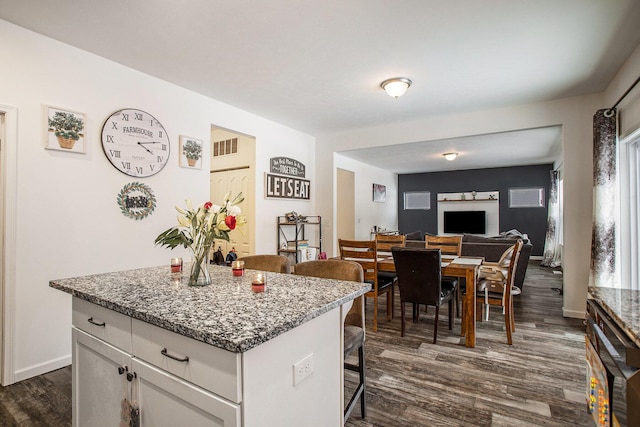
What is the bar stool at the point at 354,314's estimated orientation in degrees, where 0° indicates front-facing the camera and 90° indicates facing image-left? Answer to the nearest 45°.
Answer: approximately 45°

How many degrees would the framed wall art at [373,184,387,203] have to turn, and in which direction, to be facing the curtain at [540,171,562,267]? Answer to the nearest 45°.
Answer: approximately 45° to its left

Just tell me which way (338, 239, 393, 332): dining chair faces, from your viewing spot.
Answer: facing away from the viewer and to the right of the viewer

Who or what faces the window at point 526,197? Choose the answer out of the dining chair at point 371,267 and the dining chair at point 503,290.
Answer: the dining chair at point 371,267
